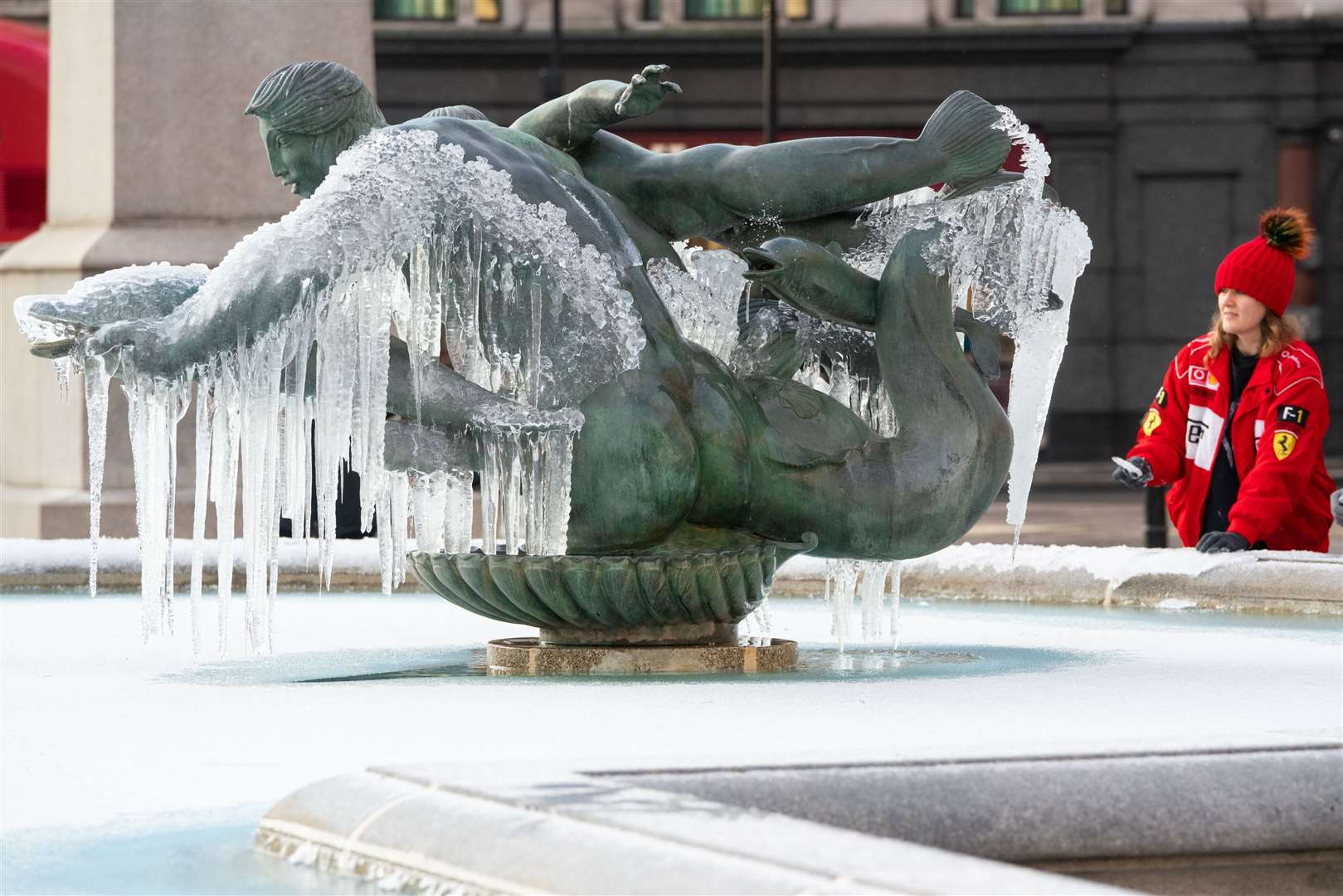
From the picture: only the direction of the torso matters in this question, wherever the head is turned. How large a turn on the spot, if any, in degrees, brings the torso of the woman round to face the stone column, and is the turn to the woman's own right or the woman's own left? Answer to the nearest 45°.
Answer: approximately 45° to the woman's own right

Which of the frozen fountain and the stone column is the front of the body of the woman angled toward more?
the frozen fountain

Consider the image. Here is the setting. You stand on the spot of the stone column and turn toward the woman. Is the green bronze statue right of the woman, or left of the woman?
right

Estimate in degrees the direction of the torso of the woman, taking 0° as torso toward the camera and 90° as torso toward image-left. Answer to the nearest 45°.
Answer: approximately 45°

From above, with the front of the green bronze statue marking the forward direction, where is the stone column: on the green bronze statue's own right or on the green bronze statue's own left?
on the green bronze statue's own right

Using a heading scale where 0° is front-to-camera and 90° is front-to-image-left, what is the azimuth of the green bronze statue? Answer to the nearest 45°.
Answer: approximately 90°

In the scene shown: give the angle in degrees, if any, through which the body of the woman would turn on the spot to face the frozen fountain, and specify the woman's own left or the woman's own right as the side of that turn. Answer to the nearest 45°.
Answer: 0° — they already face it

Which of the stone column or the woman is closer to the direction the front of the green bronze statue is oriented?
the stone column

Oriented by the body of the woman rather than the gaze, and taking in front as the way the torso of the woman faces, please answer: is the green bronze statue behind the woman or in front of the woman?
in front
